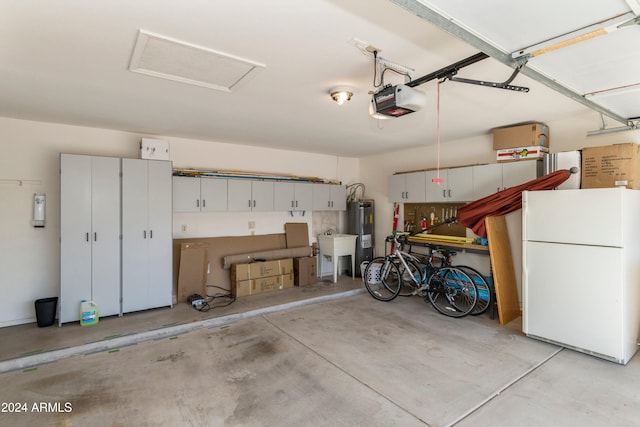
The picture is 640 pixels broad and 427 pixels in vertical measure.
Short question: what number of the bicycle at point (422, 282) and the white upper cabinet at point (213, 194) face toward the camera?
1

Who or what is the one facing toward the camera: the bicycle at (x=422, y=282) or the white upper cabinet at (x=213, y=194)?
the white upper cabinet

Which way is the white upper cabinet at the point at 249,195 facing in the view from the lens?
facing the viewer

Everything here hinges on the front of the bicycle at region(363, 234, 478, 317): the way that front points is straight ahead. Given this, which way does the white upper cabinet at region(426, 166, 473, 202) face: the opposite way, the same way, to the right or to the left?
to the left

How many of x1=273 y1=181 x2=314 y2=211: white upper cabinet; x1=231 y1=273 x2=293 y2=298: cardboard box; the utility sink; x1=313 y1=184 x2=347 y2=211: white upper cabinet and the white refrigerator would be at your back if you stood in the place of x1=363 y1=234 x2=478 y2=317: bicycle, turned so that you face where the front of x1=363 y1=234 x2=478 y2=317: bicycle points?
1

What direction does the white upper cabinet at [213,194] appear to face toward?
toward the camera

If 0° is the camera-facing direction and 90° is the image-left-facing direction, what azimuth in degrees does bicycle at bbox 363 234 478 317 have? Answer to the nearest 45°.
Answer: approximately 135°

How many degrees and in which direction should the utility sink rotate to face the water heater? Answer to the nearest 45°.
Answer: approximately 90° to its left

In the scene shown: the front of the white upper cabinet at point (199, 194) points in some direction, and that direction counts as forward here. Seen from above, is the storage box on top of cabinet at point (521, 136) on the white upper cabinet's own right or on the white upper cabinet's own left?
on the white upper cabinet's own left

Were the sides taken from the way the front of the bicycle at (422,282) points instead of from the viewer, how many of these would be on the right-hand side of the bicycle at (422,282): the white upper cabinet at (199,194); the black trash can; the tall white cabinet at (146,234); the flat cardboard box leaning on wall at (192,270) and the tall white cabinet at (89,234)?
0

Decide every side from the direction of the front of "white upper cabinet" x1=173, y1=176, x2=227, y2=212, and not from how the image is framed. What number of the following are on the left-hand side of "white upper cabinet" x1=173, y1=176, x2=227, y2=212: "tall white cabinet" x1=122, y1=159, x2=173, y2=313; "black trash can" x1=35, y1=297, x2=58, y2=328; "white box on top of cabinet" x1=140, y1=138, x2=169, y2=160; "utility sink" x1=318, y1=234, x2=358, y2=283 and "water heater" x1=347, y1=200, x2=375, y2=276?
2

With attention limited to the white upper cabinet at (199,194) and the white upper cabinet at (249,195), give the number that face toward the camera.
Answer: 2

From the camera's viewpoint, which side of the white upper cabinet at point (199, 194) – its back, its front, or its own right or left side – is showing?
front

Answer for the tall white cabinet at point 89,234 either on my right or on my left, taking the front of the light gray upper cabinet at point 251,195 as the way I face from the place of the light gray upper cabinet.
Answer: on my right

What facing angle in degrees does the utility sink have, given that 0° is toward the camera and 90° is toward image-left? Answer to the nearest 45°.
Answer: approximately 315°

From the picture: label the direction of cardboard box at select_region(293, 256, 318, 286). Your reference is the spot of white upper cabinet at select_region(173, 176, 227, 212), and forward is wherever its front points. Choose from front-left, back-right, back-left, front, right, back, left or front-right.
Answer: left

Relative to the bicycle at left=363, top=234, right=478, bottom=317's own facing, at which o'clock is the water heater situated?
The water heater is roughly at 12 o'clock from the bicycle.

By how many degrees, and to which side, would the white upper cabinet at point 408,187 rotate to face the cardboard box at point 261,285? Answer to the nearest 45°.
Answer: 0° — it already faces it
